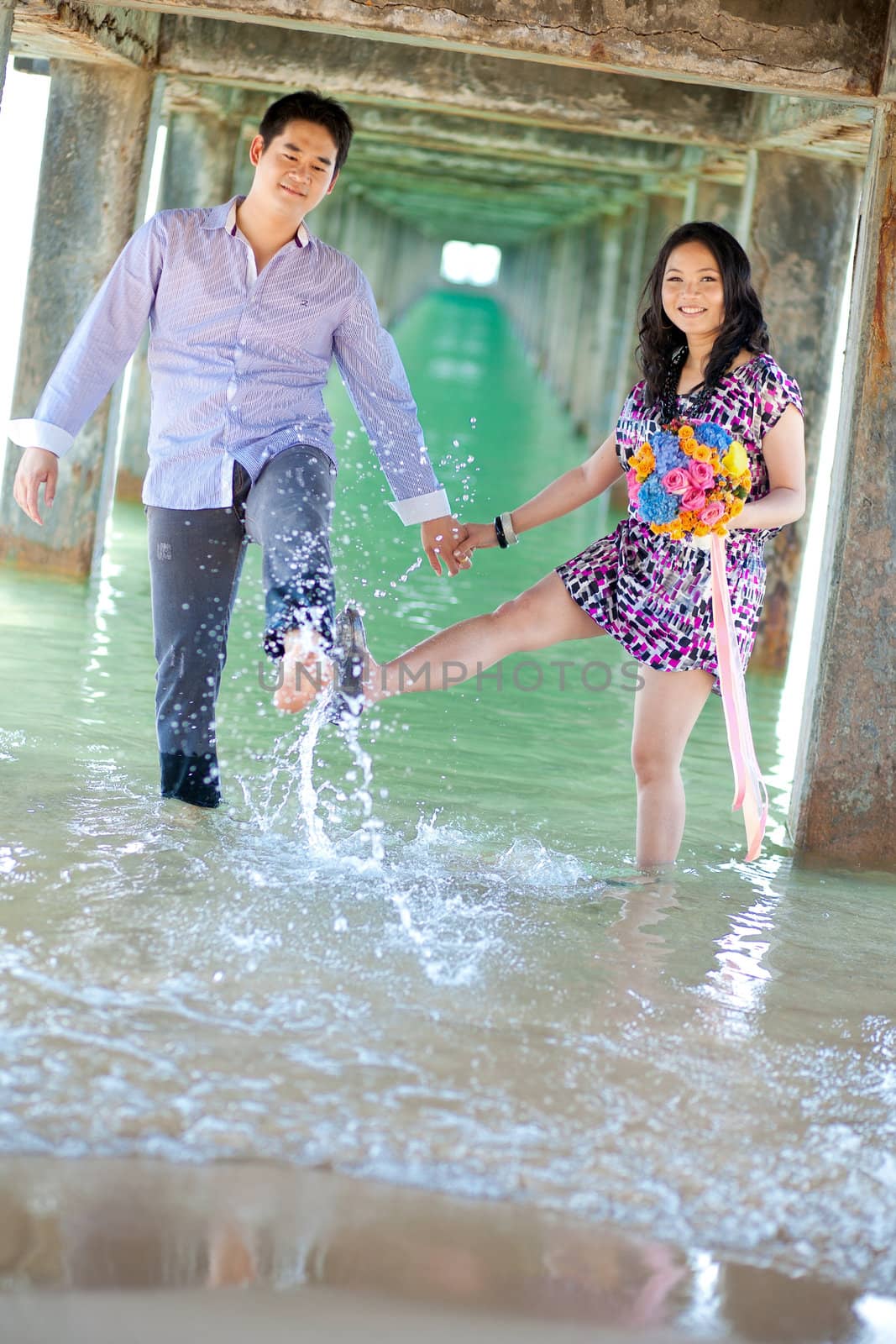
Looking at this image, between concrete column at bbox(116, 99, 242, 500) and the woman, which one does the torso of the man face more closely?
the woman

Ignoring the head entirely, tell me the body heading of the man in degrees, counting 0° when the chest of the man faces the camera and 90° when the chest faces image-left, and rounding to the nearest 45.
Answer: approximately 0°

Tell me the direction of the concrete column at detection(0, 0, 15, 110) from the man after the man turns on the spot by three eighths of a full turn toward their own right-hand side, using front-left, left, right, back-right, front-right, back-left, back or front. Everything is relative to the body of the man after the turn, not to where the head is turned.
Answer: front

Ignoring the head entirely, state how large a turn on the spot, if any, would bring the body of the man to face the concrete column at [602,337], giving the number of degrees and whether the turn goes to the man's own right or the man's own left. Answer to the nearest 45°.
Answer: approximately 180°

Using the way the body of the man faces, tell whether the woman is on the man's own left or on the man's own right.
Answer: on the man's own left

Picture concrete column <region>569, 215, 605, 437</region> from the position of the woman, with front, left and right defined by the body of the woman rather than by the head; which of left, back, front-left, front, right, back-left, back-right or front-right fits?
back-right

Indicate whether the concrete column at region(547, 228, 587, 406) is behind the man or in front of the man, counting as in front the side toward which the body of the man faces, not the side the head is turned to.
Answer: behind
